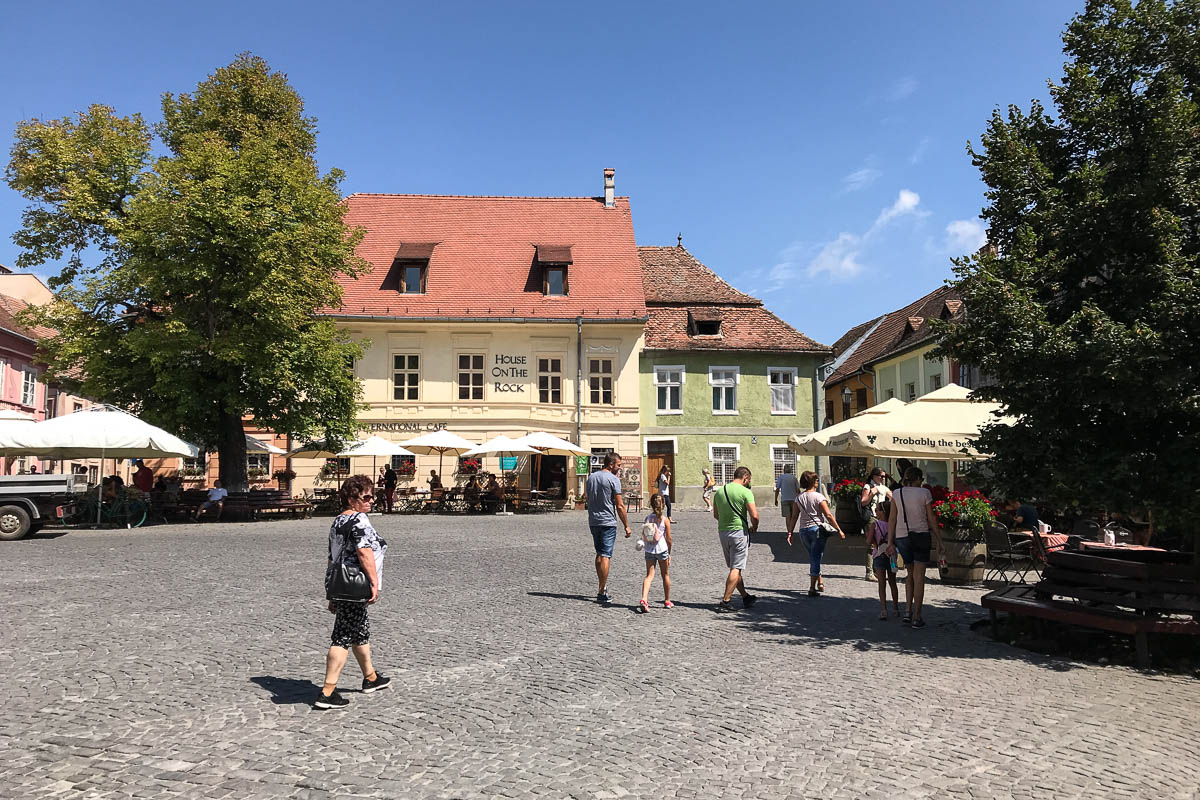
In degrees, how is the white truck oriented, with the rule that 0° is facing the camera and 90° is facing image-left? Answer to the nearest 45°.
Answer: approximately 90°

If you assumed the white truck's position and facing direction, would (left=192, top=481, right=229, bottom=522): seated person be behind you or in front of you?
behind

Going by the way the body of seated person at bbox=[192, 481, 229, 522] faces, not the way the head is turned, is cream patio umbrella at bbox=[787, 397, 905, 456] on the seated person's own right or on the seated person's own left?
on the seated person's own left

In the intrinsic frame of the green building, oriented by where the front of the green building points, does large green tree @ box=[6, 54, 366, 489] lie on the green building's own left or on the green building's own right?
on the green building's own right

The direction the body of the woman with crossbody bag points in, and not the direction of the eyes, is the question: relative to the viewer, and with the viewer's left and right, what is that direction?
facing away from the viewer

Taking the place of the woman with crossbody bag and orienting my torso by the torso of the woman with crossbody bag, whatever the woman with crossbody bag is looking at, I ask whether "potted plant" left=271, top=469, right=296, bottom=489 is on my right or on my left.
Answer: on my left

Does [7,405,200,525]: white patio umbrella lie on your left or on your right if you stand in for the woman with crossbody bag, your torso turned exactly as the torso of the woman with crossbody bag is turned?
on your left

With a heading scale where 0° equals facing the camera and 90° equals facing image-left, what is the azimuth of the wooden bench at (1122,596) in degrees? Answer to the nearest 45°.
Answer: approximately 45°

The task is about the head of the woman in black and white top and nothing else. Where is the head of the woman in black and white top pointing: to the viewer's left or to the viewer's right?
to the viewer's right

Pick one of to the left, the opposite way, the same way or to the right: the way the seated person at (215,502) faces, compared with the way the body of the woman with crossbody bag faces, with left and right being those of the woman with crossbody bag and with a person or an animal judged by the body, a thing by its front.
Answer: the opposite way

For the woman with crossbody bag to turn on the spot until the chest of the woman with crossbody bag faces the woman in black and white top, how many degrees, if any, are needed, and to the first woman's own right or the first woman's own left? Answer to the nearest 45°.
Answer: approximately 135° to the first woman's own left

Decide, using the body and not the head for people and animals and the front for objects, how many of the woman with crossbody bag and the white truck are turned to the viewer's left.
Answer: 1

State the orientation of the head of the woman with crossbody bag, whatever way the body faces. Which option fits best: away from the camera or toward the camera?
away from the camera

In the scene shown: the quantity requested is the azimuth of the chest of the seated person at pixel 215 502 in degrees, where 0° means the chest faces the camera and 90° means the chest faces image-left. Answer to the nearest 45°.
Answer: approximately 45°
